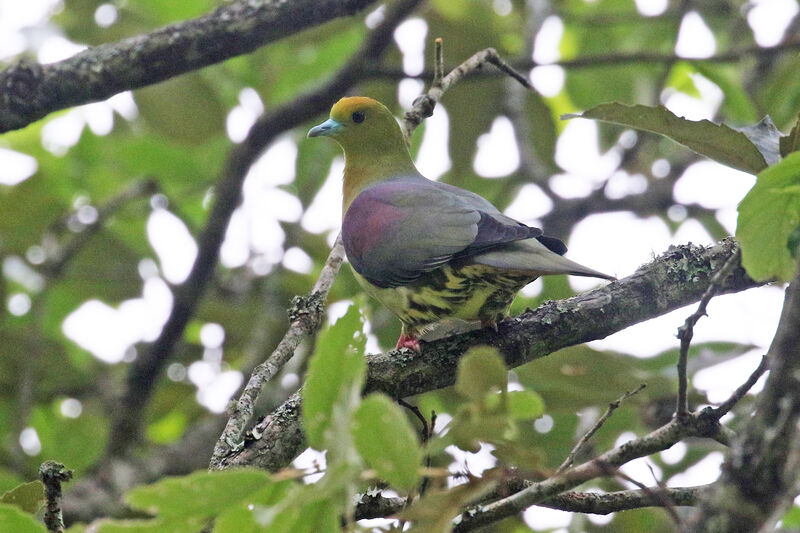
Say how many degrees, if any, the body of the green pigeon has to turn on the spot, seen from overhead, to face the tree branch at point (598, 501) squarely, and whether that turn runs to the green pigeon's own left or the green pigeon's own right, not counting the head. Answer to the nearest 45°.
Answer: approximately 90° to the green pigeon's own left

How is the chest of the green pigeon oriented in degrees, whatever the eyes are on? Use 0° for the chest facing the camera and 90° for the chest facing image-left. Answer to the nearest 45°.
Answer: approximately 90°

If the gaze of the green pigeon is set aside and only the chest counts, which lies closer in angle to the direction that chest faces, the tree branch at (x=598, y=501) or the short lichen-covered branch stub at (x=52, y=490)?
the short lichen-covered branch stub

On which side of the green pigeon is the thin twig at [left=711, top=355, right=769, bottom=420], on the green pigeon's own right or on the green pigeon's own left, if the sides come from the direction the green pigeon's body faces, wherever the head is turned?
on the green pigeon's own left

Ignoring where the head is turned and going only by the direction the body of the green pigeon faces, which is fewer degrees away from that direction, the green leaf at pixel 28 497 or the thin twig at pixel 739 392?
the green leaf

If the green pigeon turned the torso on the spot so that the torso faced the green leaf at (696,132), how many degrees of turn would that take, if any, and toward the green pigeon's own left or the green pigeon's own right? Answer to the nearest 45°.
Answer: approximately 135° to the green pigeon's own left

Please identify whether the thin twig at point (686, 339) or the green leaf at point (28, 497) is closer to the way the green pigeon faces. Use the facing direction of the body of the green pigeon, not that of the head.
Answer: the green leaf
